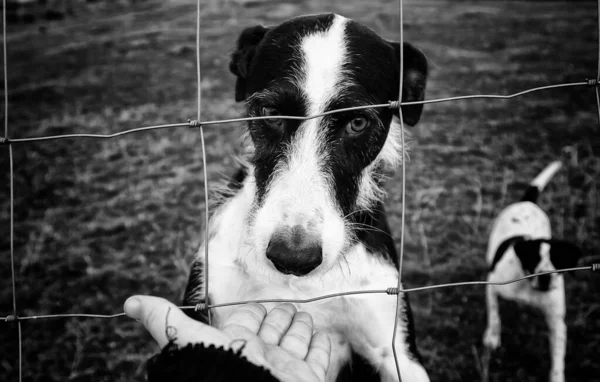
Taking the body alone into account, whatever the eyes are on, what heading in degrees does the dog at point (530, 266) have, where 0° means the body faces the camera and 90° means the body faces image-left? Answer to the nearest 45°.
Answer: approximately 0°

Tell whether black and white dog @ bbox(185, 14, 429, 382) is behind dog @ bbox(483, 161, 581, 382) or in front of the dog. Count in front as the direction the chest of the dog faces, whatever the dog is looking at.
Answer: in front

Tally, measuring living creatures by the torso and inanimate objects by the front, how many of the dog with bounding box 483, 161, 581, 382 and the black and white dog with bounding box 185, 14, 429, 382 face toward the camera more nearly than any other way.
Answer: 2

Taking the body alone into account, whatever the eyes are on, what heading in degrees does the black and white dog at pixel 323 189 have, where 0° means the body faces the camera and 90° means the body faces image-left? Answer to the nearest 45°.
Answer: approximately 0°

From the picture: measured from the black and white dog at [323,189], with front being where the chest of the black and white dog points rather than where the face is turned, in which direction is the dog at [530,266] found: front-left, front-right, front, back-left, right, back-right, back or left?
back-left
